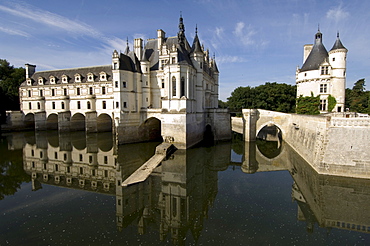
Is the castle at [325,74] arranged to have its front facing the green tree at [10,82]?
no

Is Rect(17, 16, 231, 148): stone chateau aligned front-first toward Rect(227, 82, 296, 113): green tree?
no

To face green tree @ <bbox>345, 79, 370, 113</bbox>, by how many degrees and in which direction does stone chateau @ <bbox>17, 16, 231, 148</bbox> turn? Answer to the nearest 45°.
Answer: approximately 45° to its left

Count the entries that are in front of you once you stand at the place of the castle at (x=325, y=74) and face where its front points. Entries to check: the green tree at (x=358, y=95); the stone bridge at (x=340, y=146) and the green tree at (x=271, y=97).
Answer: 1

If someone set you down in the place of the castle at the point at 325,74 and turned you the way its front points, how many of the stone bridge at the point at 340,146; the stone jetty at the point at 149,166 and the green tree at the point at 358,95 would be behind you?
1

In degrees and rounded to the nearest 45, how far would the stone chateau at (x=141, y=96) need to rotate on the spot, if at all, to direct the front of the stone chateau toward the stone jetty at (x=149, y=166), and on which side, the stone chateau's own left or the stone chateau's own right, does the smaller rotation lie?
approximately 45° to the stone chateau's own right

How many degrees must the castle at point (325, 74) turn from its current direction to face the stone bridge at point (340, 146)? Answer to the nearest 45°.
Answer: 0° — it already faces it

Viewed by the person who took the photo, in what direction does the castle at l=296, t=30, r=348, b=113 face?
facing the viewer

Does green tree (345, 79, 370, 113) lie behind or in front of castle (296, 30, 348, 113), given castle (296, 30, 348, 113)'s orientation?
behind

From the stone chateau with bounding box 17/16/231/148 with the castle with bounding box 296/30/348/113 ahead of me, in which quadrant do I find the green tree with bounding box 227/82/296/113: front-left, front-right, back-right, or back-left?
front-left

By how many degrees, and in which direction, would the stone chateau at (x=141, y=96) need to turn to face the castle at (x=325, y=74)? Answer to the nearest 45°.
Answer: approximately 45° to its left

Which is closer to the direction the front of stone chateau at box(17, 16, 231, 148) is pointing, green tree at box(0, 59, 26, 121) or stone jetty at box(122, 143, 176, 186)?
the stone jetty
